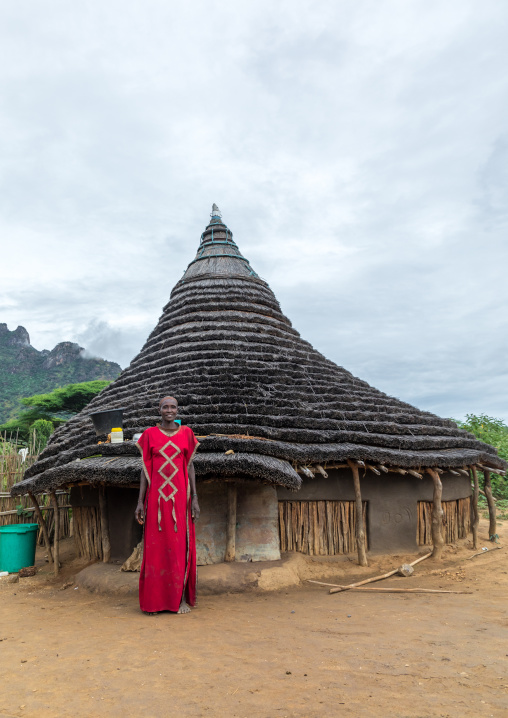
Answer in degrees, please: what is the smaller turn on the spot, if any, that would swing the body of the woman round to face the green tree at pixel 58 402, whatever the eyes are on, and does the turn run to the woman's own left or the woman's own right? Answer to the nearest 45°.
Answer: approximately 180°

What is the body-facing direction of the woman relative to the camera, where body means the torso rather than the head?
toward the camera

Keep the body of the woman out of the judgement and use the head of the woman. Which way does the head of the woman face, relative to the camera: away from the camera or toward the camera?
toward the camera

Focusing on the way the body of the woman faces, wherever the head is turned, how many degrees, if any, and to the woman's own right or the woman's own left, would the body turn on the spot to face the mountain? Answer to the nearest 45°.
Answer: approximately 180°

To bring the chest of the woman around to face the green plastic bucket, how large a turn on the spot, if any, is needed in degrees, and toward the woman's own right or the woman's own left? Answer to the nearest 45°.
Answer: approximately 135° to the woman's own right
